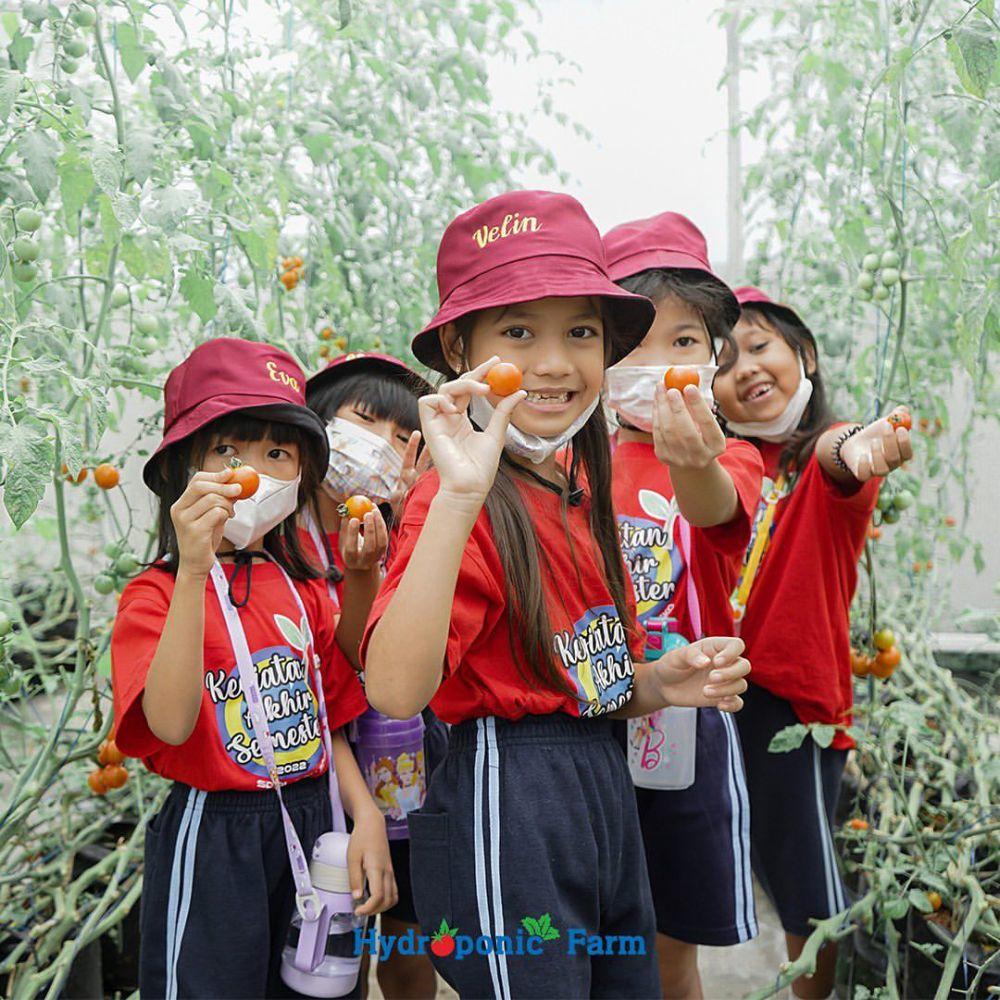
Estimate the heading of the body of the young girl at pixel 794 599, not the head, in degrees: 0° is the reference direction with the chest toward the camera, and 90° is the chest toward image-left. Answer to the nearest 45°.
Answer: approximately 45°

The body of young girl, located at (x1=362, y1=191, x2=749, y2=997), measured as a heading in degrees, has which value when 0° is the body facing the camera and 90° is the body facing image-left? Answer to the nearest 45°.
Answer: approximately 315°

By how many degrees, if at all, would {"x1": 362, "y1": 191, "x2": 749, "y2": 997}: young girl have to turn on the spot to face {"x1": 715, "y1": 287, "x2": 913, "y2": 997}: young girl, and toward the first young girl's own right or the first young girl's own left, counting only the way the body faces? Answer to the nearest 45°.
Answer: approximately 90° to the first young girl's own left

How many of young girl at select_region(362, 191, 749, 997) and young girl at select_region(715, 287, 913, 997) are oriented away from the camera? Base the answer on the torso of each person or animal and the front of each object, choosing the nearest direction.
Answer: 0

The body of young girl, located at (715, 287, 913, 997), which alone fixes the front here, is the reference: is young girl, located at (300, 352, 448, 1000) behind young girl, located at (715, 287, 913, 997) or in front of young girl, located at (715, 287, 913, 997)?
in front

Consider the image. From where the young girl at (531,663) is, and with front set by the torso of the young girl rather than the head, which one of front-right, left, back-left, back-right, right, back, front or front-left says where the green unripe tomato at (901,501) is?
left

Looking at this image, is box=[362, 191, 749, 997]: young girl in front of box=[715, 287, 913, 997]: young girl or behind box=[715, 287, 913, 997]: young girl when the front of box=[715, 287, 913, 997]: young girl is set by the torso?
in front
